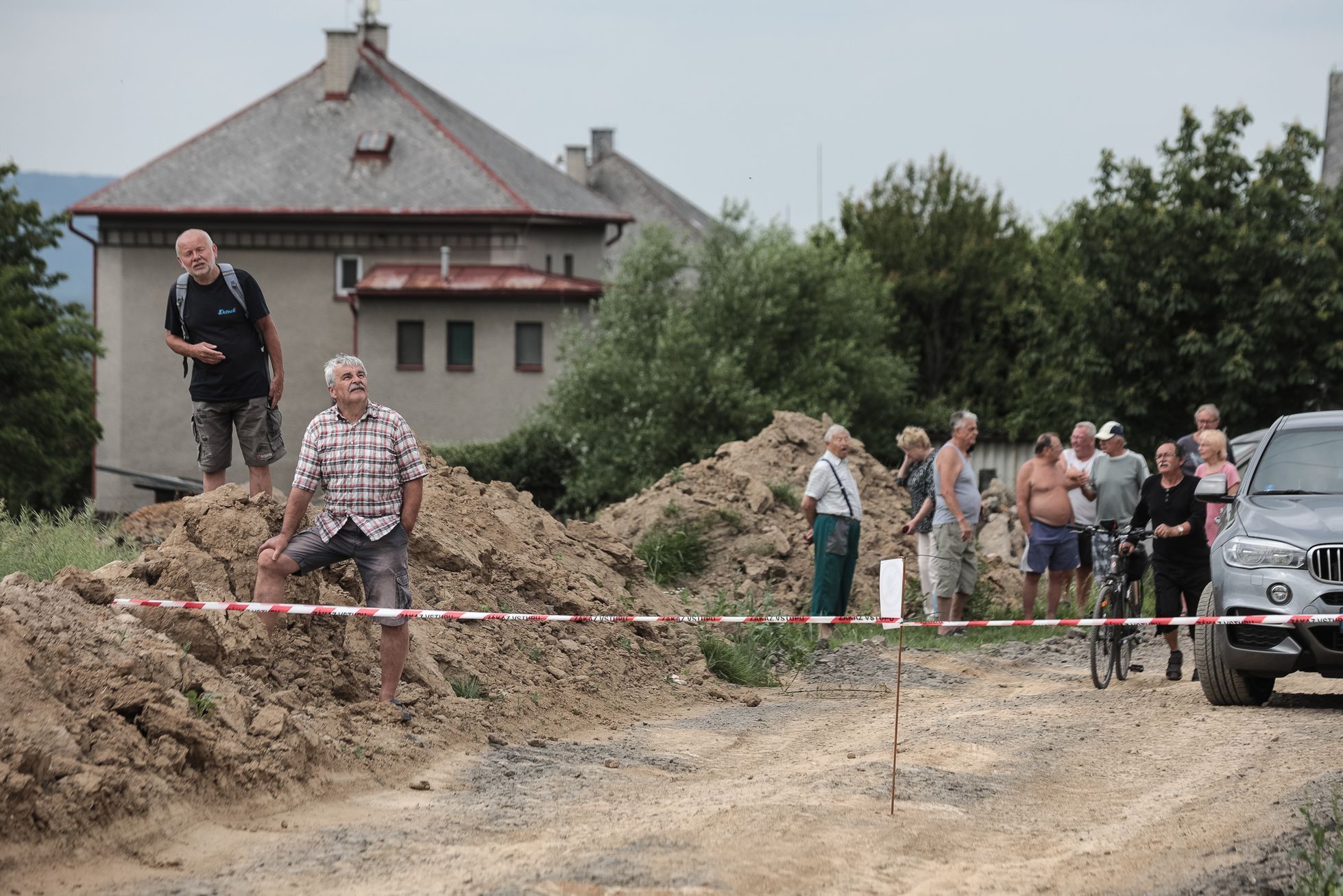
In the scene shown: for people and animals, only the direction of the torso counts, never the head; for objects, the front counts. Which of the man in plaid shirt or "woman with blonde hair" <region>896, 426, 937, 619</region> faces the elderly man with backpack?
the woman with blonde hair

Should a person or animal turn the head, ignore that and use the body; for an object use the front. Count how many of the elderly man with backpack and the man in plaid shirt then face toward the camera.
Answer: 2

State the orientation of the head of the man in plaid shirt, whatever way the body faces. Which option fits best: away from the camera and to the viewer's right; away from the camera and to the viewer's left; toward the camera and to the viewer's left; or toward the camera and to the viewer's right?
toward the camera and to the viewer's right

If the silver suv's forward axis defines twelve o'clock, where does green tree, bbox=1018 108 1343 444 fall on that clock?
The green tree is roughly at 6 o'clock from the silver suv.

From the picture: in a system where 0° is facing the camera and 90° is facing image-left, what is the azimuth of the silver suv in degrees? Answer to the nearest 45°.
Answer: approximately 0°

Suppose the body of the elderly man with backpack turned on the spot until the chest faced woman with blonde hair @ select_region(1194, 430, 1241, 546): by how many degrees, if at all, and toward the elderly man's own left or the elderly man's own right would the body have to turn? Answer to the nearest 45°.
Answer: approximately 90° to the elderly man's own left

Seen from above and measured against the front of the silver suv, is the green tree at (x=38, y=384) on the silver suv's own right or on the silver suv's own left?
on the silver suv's own right
